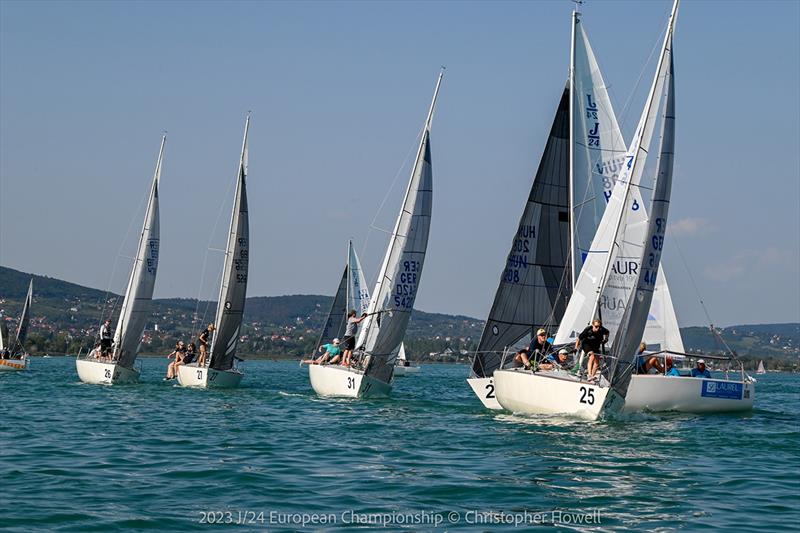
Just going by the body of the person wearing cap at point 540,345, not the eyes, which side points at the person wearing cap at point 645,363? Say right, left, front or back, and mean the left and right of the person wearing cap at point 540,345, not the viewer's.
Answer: left

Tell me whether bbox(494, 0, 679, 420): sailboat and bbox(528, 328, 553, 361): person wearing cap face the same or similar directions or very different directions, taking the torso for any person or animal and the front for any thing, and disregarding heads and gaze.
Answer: same or similar directions

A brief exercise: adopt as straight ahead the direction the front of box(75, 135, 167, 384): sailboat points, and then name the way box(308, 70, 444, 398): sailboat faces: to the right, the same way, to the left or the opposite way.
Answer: the same way

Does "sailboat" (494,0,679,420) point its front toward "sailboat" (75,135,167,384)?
no

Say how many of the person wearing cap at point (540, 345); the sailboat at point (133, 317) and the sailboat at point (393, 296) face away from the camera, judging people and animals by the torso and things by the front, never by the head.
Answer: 0

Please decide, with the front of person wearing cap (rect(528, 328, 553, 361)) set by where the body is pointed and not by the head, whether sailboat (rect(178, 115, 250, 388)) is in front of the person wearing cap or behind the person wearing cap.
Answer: behind

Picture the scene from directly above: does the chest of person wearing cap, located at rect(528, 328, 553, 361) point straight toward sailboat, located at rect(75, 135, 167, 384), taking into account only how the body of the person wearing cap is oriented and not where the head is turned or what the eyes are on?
no
